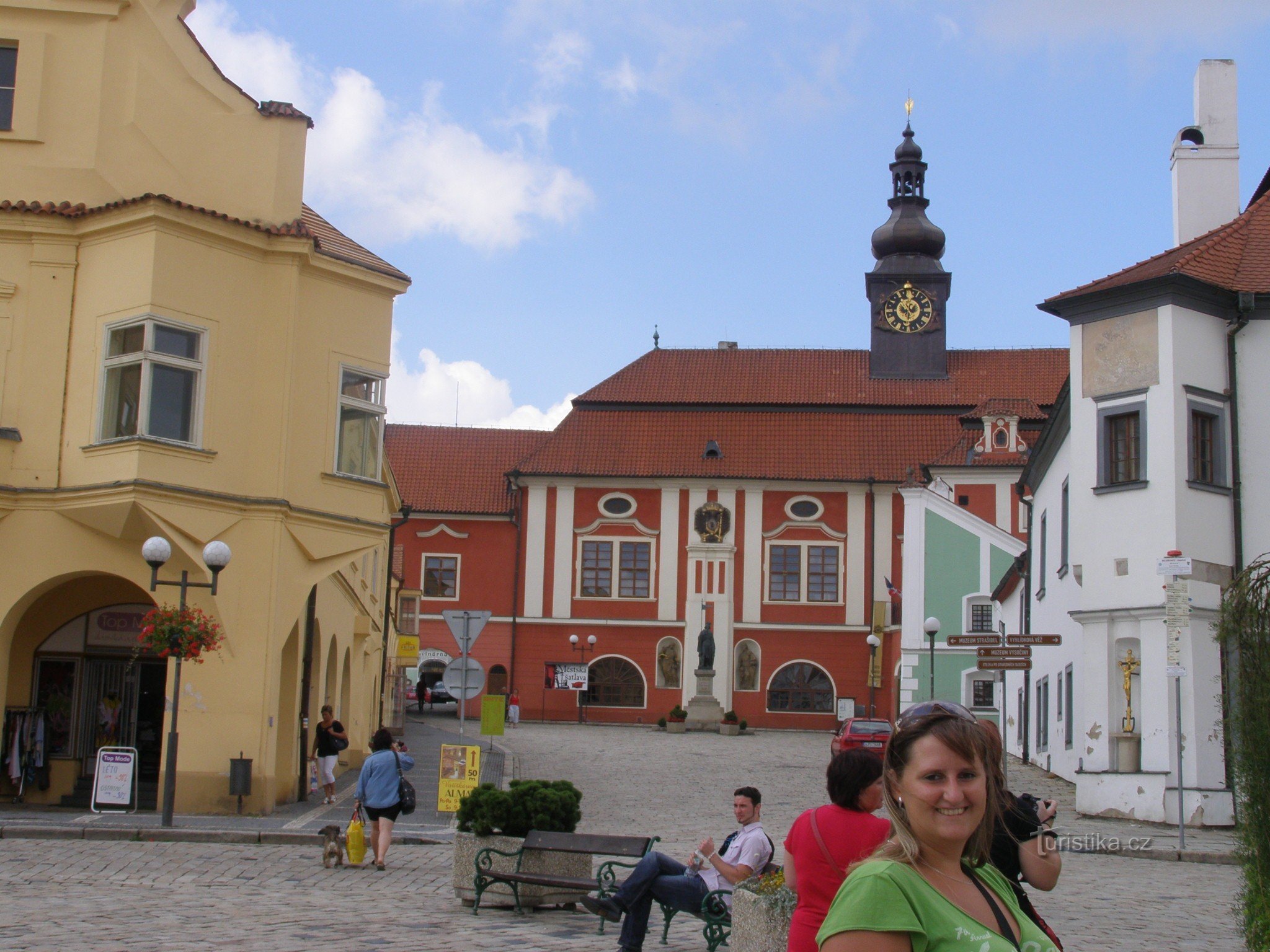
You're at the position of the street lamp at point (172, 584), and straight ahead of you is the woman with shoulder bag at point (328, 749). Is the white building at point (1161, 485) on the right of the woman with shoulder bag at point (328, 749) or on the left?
right

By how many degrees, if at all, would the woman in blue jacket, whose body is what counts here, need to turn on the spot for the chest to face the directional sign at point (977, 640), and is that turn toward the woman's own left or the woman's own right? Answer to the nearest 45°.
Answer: approximately 45° to the woman's own right

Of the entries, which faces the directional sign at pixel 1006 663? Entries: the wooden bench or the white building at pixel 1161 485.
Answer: the white building

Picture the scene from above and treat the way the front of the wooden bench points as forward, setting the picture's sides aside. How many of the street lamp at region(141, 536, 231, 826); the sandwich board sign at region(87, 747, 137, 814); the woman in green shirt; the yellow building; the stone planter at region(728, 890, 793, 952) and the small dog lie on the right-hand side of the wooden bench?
4

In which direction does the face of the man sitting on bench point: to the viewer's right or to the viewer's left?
to the viewer's left

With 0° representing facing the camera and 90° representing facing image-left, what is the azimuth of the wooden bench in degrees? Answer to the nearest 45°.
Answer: approximately 45°

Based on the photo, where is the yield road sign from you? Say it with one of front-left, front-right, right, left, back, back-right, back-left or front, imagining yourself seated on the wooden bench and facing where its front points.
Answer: back-right

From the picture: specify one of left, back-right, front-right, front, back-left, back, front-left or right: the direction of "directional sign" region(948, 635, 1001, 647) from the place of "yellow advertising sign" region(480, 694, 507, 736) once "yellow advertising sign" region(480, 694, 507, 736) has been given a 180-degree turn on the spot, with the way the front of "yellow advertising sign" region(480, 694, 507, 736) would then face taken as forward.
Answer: back-right

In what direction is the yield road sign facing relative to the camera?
away from the camera

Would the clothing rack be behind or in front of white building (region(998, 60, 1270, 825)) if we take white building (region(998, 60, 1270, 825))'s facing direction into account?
in front

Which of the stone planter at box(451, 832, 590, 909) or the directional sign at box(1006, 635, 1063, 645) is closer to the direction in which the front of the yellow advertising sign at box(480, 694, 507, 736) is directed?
the stone planter
